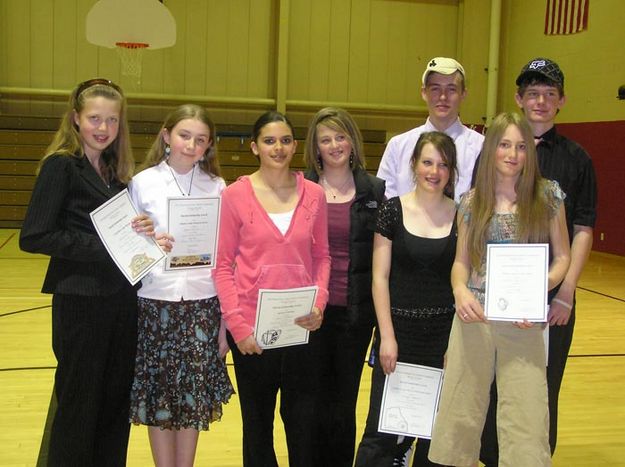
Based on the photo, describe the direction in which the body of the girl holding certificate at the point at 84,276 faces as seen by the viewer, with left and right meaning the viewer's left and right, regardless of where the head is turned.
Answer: facing the viewer and to the right of the viewer

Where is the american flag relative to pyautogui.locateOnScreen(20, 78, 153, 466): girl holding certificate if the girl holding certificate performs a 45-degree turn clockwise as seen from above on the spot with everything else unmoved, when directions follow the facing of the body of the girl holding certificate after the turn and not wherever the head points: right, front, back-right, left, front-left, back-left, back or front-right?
back-left

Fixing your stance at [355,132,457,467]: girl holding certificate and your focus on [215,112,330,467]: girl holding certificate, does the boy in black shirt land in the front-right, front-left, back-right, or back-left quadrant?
back-right

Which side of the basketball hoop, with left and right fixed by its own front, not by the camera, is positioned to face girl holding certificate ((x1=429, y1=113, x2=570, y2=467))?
front

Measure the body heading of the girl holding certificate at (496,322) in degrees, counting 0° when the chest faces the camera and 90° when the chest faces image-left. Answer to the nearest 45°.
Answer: approximately 0°

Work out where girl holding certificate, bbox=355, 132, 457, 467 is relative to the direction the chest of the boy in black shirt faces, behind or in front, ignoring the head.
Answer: in front

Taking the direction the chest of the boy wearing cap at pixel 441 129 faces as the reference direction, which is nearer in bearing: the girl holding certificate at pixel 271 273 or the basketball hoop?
the girl holding certificate

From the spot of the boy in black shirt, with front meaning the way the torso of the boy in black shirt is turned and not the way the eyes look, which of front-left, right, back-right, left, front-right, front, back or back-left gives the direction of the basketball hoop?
right
